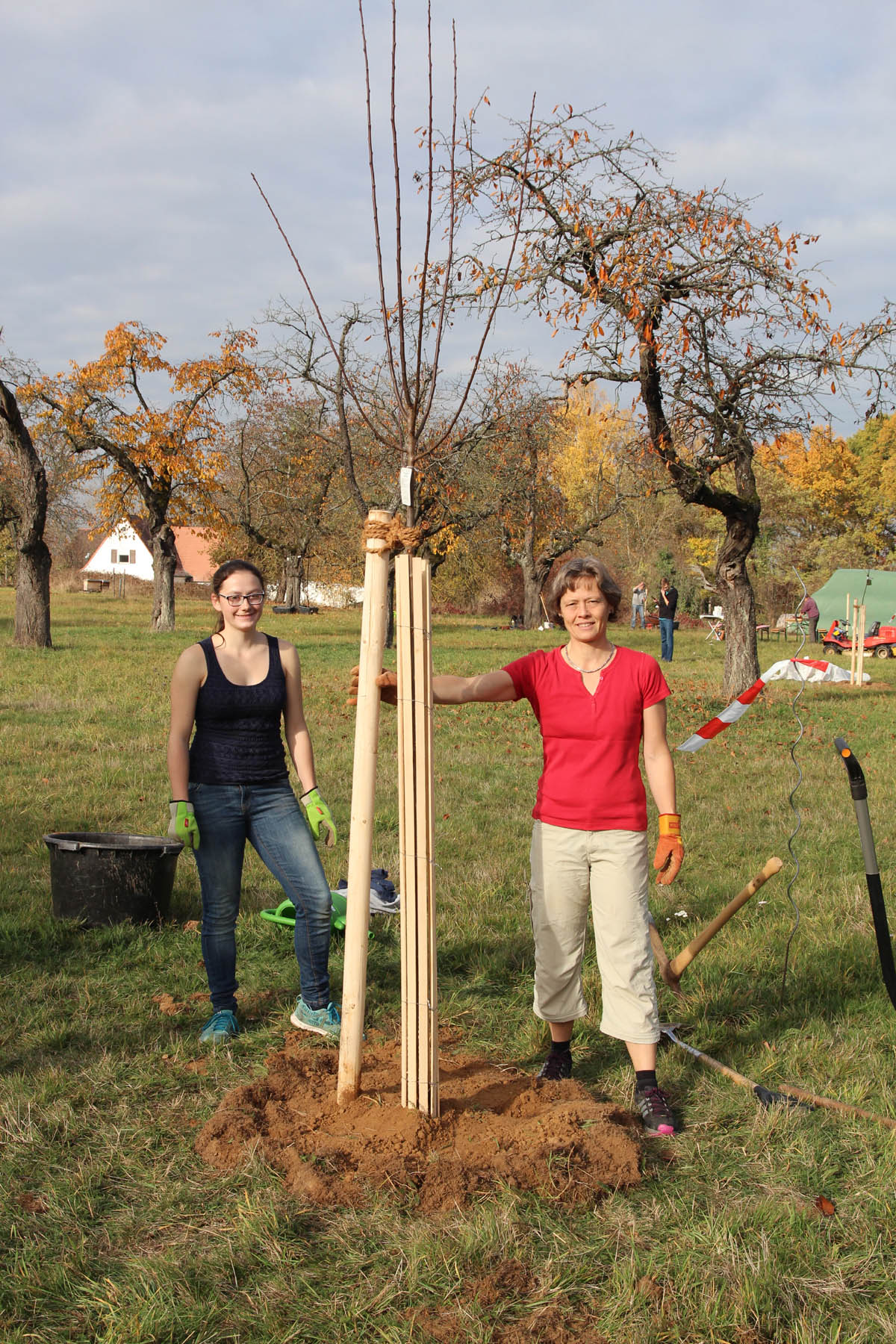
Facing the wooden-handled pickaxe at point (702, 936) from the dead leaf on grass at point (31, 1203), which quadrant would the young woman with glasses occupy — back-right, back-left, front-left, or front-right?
front-left

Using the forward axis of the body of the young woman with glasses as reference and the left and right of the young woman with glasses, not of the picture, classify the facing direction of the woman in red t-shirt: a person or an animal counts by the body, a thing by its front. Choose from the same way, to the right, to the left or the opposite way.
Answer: the same way

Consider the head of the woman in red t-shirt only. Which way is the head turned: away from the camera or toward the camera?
toward the camera

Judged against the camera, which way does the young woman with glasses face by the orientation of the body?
toward the camera

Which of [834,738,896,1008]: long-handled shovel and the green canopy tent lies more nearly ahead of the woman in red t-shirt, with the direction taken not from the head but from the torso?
the long-handled shovel

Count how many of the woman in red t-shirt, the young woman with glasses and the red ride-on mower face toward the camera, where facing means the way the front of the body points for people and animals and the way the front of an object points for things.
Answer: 2

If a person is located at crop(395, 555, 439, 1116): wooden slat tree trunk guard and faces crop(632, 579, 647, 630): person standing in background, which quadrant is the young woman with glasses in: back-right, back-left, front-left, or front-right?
front-left

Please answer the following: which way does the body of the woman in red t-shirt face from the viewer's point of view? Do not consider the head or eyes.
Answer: toward the camera

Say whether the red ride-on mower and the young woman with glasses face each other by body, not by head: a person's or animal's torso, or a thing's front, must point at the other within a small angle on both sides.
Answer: no

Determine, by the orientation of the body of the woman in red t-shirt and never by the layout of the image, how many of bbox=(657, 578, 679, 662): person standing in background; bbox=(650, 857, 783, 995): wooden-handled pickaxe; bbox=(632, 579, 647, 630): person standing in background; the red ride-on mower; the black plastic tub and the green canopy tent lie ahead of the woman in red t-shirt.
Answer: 0

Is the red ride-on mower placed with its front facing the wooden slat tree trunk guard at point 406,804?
no

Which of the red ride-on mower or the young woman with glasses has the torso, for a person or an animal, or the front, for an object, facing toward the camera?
the young woman with glasses

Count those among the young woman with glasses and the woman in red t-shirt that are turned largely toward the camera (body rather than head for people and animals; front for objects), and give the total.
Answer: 2
